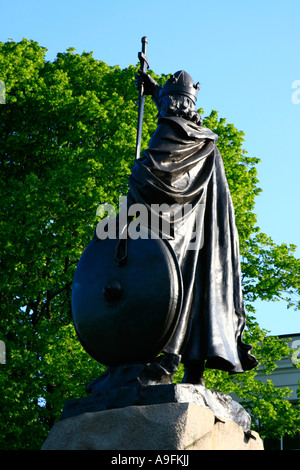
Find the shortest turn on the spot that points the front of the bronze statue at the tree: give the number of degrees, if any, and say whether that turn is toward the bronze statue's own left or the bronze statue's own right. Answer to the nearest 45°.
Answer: approximately 45° to the bronze statue's own right

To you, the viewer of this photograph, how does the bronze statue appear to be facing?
facing away from the viewer and to the left of the viewer
